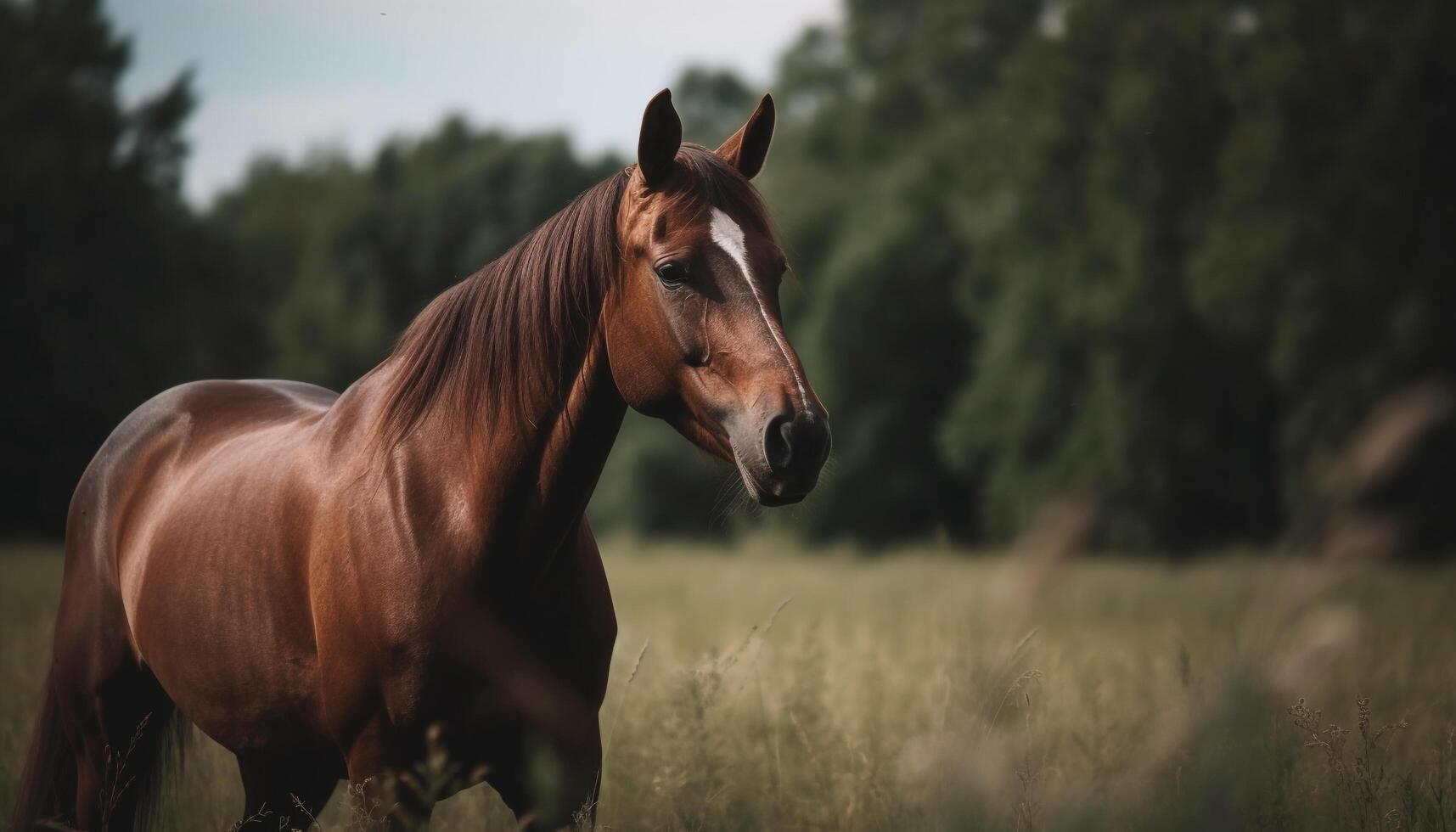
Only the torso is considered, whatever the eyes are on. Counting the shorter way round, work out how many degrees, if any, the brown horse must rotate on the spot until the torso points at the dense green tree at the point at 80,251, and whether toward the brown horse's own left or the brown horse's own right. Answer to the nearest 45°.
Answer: approximately 135° to the brown horse's own left

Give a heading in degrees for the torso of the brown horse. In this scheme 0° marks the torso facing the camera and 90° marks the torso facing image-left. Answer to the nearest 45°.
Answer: approximately 315°
